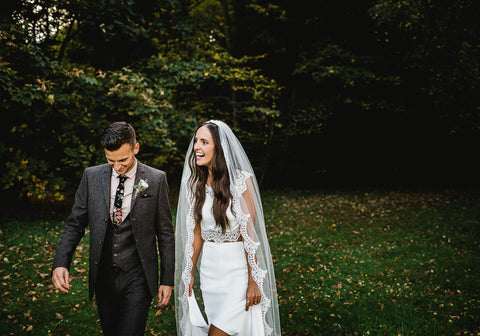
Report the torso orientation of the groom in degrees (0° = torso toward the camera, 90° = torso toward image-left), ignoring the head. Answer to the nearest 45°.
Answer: approximately 0°

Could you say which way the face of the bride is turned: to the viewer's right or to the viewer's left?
to the viewer's left
